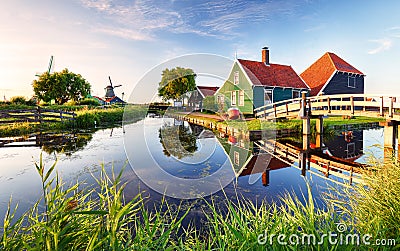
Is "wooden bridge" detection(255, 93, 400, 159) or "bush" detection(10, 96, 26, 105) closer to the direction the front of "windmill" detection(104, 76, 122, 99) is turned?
the wooden bridge

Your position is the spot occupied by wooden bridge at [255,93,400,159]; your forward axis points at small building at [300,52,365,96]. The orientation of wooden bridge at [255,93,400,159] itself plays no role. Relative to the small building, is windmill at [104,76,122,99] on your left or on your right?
left

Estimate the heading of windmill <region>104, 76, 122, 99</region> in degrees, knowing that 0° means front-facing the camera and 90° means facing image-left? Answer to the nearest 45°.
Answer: approximately 315°

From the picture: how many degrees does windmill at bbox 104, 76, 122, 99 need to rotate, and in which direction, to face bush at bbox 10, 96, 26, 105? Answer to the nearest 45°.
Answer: approximately 90° to its right

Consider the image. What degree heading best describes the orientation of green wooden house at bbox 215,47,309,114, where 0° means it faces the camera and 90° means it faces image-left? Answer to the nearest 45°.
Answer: approximately 45°

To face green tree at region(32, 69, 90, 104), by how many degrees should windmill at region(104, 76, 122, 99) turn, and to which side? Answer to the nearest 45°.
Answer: approximately 90° to its right

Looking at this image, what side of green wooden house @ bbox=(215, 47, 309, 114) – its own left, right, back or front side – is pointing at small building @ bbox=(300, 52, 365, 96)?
back

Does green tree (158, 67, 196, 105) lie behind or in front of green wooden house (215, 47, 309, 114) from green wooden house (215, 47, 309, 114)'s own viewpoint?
in front

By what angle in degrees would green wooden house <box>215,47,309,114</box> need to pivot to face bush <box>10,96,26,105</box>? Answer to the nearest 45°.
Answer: approximately 45° to its right

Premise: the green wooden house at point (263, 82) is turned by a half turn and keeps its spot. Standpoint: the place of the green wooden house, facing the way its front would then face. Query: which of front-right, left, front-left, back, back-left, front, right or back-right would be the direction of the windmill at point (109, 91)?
left
